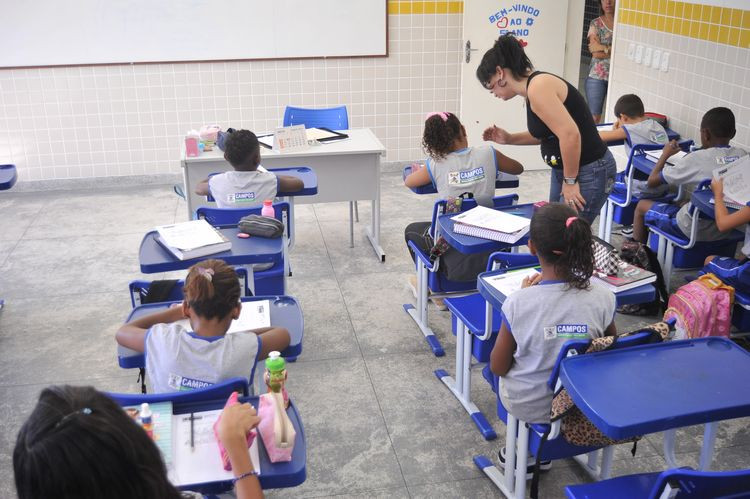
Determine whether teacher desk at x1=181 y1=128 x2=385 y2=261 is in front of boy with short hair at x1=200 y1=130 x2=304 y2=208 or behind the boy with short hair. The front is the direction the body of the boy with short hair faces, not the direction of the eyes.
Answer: in front

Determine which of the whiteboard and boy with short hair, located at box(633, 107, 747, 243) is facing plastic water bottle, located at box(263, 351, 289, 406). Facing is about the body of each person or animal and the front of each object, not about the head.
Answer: the whiteboard

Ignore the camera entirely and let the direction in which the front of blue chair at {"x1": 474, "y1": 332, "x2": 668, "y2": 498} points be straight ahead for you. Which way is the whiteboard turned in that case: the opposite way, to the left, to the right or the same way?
the opposite way

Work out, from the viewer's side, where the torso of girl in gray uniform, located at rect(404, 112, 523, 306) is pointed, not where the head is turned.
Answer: away from the camera

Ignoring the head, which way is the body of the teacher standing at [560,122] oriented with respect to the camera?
to the viewer's left

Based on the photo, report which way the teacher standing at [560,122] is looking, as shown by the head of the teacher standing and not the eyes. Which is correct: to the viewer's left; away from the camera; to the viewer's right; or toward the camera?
to the viewer's left

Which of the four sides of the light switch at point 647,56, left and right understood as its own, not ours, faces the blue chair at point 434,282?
front

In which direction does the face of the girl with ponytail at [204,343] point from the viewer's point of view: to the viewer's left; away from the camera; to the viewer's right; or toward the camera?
away from the camera

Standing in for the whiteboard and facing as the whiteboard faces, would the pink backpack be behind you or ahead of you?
ahead

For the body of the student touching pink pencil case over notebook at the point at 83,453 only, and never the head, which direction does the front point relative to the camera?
away from the camera

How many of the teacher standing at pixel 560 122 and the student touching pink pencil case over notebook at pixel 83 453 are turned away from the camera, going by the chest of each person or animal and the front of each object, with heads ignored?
1

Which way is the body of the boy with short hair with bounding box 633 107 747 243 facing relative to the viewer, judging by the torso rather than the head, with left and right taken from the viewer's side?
facing away from the viewer and to the left of the viewer

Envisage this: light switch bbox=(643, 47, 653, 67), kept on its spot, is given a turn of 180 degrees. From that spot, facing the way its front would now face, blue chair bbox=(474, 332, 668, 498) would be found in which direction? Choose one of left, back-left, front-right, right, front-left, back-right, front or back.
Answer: back-right

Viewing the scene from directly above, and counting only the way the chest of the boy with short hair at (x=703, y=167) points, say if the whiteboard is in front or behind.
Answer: in front

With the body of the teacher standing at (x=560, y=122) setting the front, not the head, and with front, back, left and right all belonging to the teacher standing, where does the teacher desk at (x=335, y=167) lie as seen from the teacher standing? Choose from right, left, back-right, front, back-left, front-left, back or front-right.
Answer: front-right
